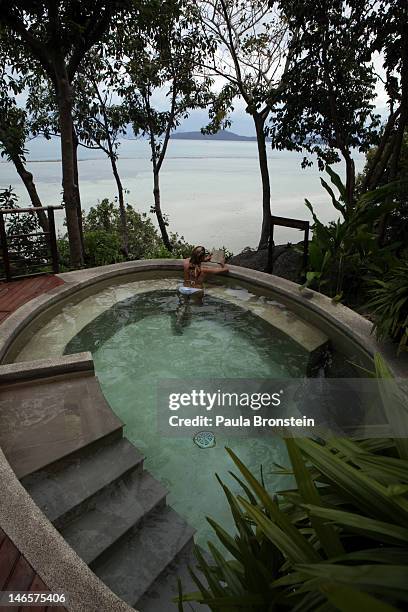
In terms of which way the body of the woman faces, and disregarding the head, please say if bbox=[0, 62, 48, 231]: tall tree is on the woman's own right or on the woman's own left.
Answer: on the woman's own left

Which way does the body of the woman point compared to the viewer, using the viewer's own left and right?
facing away from the viewer and to the right of the viewer
